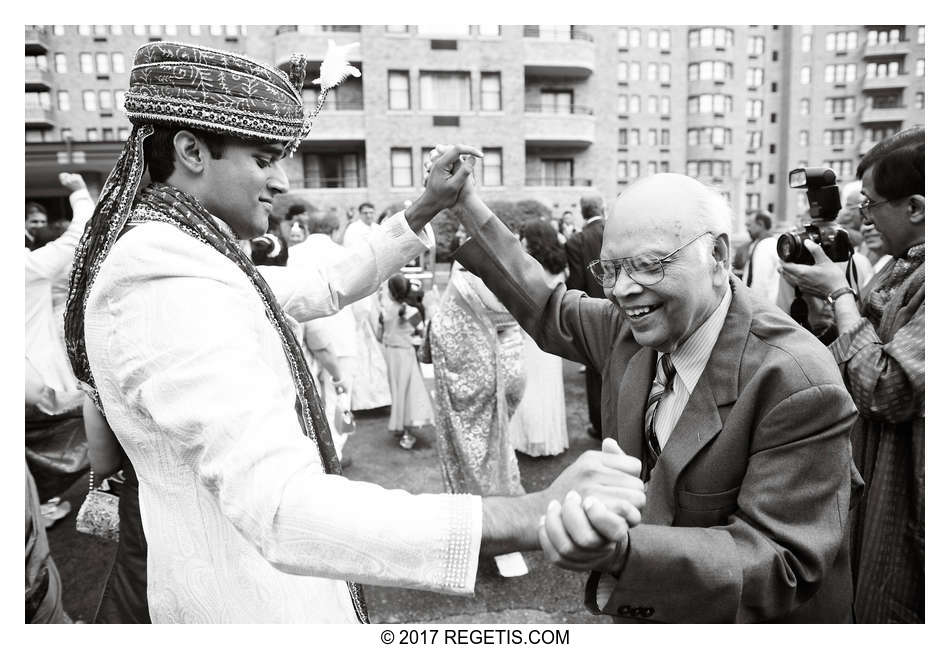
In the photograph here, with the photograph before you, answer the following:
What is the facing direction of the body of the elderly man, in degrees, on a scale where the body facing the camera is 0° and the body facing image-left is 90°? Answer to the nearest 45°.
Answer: approximately 45°

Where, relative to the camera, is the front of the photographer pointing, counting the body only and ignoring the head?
to the viewer's left

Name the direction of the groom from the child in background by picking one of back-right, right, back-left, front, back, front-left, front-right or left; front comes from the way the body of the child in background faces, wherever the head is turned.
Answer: back

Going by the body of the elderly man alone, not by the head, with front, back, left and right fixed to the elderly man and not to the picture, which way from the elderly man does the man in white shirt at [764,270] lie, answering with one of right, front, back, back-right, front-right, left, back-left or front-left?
back-right

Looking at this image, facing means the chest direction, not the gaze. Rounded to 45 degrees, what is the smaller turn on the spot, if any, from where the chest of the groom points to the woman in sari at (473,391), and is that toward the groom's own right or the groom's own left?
approximately 90° to the groom's own left

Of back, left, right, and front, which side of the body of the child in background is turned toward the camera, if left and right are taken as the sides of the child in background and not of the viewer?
back

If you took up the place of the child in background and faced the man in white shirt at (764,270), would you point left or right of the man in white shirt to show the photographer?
right

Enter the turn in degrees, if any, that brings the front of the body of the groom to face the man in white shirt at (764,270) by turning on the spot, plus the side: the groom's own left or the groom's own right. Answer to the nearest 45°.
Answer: approximately 45° to the groom's own left

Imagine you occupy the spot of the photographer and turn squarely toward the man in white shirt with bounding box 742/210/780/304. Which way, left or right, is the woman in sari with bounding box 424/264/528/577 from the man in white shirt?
left

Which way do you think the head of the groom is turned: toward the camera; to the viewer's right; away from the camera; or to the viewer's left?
to the viewer's right

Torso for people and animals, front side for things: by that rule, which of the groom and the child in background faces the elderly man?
the groom

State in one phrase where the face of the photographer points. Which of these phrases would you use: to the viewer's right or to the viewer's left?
to the viewer's left
